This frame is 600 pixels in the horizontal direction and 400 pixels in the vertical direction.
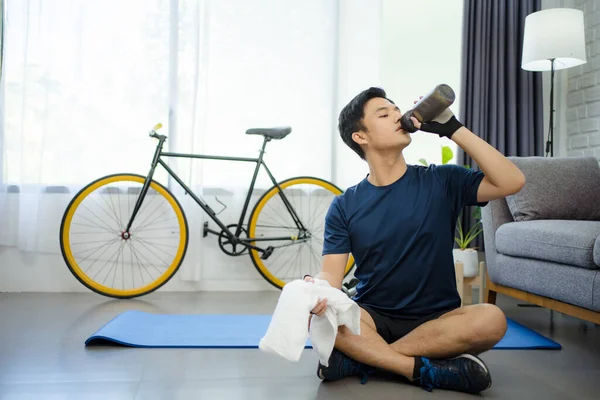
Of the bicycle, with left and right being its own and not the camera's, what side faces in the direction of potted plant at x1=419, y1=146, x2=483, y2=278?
back

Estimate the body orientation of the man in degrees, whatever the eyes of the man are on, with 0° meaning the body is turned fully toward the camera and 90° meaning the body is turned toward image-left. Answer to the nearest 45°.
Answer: approximately 0°

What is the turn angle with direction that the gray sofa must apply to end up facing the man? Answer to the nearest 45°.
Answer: approximately 45° to its left

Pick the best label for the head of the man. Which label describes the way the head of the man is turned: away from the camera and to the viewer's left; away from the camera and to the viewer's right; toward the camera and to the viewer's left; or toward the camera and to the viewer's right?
toward the camera and to the viewer's right

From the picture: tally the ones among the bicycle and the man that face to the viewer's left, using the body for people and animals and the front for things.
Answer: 1

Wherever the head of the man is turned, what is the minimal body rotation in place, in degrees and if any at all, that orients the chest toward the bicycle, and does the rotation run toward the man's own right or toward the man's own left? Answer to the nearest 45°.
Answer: approximately 135° to the man's own right

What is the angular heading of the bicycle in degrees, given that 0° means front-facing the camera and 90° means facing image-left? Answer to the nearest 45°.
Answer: approximately 90°

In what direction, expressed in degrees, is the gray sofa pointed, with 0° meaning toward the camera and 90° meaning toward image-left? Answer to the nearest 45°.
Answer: approximately 45°
